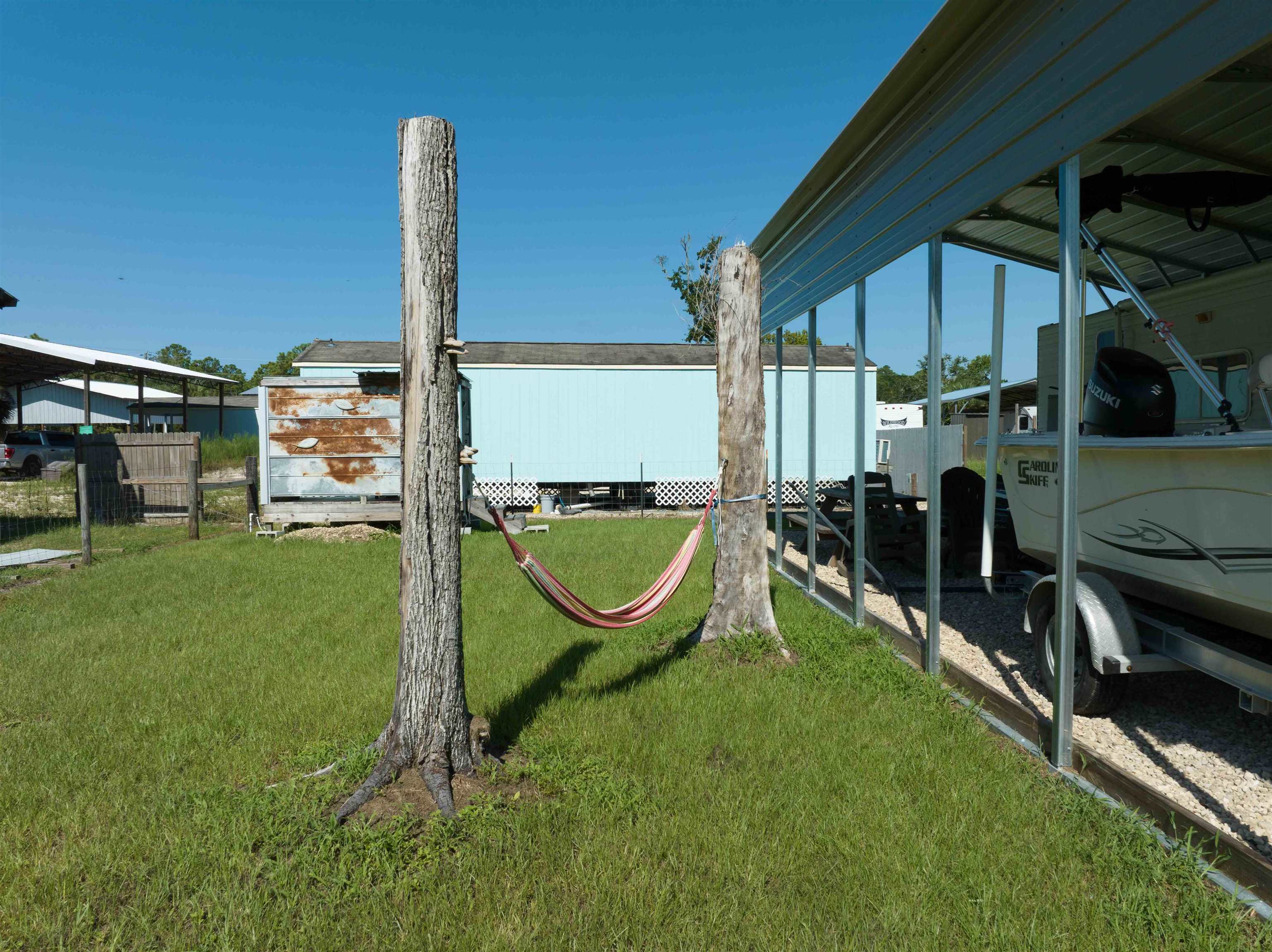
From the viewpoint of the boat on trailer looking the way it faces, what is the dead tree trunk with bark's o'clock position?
The dead tree trunk with bark is roughly at 3 o'clock from the boat on trailer.

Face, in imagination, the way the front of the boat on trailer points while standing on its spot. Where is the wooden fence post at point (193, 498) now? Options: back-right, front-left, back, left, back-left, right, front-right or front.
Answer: back-right

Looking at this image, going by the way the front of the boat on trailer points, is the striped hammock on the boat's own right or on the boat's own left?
on the boat's own right

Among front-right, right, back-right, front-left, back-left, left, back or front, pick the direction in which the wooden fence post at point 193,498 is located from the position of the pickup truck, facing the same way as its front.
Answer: back-right

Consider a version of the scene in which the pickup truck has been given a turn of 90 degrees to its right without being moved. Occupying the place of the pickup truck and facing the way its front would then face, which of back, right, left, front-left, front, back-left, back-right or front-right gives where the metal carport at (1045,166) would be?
front-right

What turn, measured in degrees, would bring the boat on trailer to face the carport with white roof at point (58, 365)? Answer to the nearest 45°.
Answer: approximately 135° to its right

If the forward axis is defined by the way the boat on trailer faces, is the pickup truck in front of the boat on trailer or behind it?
behind

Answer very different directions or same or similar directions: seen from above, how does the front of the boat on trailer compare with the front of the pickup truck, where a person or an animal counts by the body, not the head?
very different directions

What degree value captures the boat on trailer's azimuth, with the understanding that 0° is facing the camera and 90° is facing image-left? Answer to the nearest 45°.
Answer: approximately 315°

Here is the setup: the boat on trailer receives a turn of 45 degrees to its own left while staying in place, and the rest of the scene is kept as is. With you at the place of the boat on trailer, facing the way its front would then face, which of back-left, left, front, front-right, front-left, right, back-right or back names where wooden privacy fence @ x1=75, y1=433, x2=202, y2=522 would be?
back
